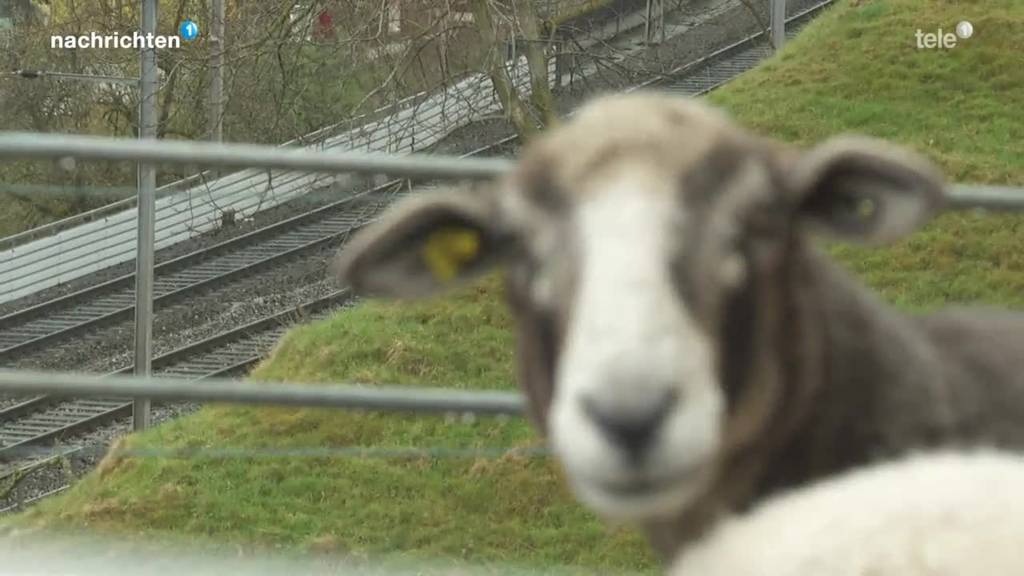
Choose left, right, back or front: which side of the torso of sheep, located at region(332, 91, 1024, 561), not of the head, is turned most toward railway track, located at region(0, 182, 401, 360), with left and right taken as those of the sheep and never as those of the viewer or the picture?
right

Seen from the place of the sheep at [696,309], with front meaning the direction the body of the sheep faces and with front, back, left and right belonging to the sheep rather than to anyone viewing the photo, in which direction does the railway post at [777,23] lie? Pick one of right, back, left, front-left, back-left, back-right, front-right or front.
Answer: back-right

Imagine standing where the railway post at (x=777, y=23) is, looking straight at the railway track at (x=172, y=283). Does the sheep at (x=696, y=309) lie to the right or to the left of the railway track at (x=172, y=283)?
left

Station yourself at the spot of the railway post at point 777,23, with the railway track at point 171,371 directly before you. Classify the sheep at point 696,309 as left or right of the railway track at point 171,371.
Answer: left

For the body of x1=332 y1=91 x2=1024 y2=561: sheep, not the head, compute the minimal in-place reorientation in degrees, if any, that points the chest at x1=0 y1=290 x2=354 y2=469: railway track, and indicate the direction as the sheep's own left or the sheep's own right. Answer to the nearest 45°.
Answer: approximately 90° to the sheep's own right

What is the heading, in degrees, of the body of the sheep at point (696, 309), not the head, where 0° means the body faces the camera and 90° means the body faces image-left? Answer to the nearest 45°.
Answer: approximately 45°
